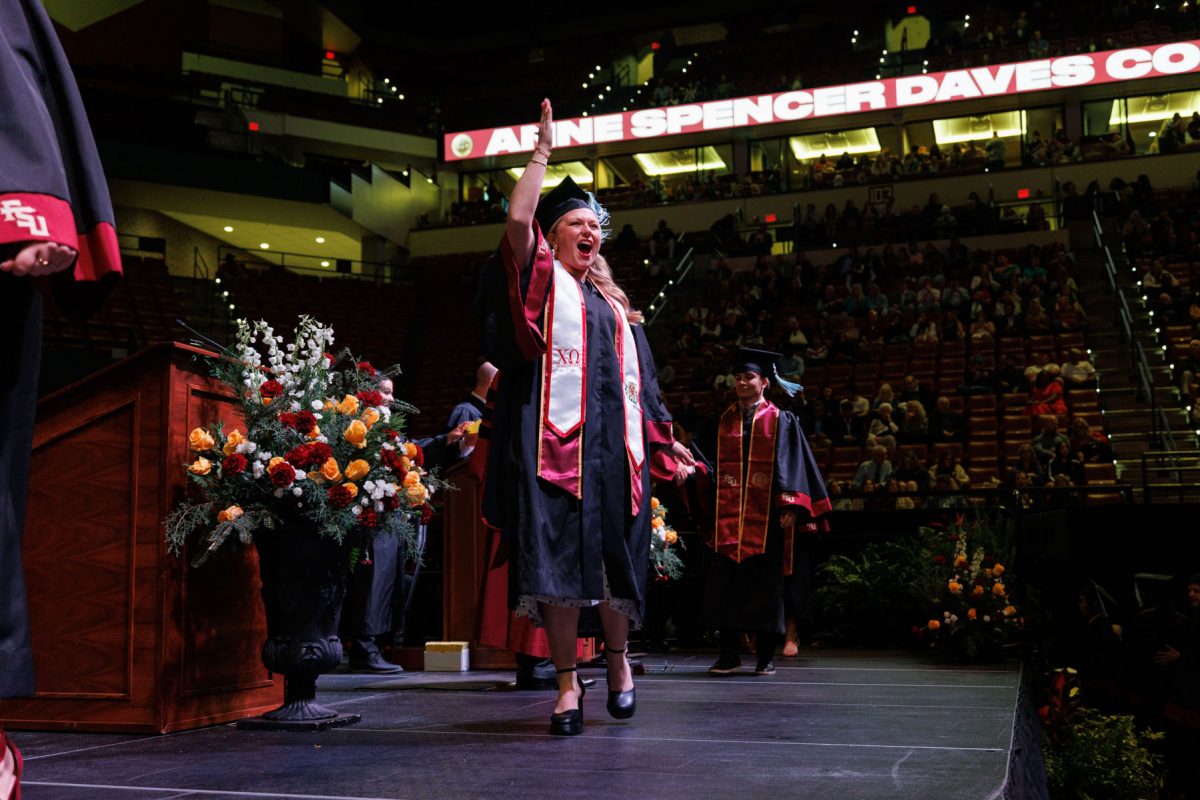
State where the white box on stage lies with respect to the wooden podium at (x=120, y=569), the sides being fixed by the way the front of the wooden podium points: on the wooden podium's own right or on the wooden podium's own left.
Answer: on the wooden podium's own left

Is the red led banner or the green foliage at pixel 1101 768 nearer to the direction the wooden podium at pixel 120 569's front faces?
the green foliage

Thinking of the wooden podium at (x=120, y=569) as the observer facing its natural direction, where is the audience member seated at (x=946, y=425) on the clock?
The audience member seated is roughly at 9 o'clock from the wooden podium.

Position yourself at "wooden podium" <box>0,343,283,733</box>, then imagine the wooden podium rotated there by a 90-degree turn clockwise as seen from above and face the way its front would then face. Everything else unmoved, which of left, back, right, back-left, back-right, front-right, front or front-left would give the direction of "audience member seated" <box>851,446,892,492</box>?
back

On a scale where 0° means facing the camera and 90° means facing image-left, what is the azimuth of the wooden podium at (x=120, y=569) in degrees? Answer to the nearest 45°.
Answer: approximately 315°

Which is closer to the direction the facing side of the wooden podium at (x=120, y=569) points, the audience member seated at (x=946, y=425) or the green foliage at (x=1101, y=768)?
the green foliage

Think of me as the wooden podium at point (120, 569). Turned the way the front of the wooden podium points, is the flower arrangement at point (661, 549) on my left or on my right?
on my left

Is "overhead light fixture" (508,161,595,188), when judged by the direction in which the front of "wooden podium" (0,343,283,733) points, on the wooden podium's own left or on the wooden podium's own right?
on the wooden podium's own left

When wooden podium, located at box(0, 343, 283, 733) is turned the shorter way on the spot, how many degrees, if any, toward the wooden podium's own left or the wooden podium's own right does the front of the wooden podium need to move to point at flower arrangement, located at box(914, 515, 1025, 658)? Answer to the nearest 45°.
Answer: approximately 90° to the wooden podium's own left
